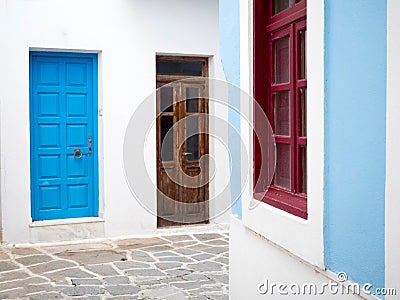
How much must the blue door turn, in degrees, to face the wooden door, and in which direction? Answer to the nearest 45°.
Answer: approximately 90° to its left

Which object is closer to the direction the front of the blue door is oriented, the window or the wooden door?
the window

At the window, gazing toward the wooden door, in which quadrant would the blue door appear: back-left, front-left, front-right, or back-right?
front-left

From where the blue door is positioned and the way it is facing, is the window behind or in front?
in front

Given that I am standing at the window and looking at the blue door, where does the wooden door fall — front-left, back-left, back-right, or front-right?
front-right

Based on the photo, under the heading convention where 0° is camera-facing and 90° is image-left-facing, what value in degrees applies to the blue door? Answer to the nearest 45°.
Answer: approximately 0°
